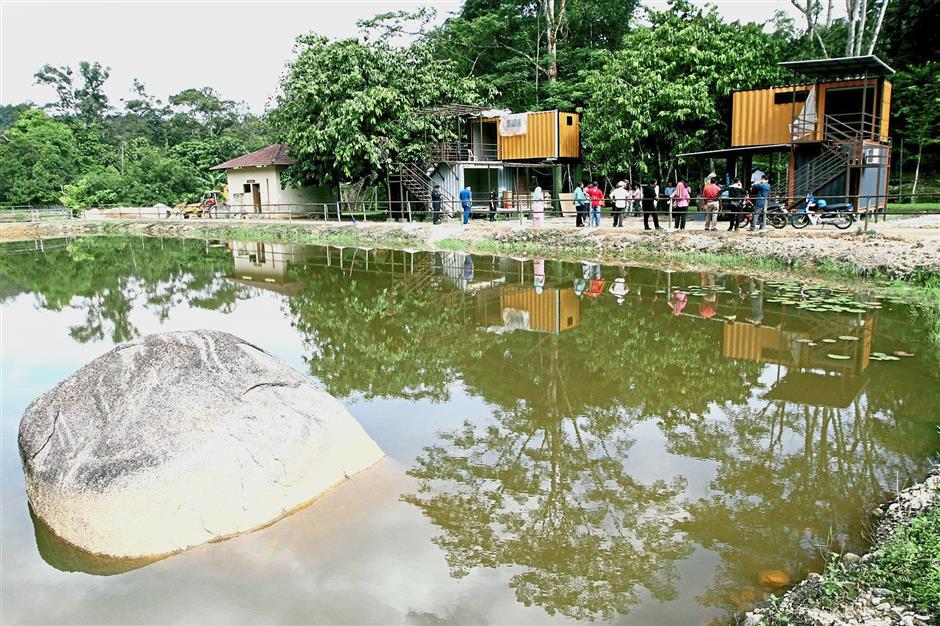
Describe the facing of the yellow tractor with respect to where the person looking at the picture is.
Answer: facing to the left of the viewer

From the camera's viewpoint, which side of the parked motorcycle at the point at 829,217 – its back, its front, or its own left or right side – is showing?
left

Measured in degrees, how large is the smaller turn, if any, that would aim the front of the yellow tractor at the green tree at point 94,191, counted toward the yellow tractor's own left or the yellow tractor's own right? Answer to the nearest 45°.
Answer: approximately 45° to the yellow tractor's own right

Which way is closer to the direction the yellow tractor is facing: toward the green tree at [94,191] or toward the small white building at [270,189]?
the green tree

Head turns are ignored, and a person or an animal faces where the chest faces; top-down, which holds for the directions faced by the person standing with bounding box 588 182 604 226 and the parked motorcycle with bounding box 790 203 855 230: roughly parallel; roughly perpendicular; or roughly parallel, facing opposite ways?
roughly perpendicular
